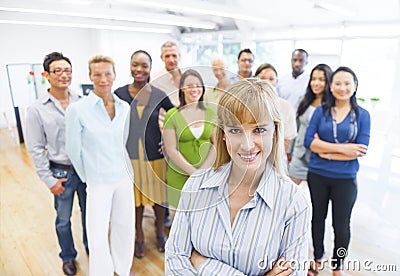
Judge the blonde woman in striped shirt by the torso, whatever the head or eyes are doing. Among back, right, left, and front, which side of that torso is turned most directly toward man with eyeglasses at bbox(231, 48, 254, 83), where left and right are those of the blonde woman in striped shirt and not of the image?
back

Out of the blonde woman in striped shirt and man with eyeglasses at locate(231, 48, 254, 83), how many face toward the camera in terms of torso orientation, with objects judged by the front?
2

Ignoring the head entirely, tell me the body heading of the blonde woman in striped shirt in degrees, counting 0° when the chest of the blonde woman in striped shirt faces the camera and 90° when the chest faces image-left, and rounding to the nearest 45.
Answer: approximately 0°

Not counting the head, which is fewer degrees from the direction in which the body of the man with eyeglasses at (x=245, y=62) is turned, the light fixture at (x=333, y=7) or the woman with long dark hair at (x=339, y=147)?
the woman with long dark hair

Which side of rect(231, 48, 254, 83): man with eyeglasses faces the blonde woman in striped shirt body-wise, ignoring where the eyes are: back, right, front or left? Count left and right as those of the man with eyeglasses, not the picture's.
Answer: front

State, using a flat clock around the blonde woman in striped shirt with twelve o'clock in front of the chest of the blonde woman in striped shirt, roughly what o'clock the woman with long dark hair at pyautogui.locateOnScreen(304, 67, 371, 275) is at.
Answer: The woman with long dark hair is roughly at 7 o'clock from the blonde woman in striped shirt.

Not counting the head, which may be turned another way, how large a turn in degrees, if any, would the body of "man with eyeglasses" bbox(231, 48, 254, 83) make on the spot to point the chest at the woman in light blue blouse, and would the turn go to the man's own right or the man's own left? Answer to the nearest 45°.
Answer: approximately 45° to the man's own right

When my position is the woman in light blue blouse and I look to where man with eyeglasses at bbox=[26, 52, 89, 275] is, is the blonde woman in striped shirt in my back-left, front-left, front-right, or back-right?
back-left
